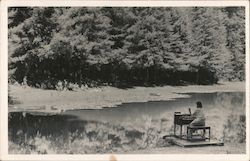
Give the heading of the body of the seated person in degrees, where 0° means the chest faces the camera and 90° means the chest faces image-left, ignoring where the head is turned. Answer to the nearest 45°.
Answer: approximately 135°
